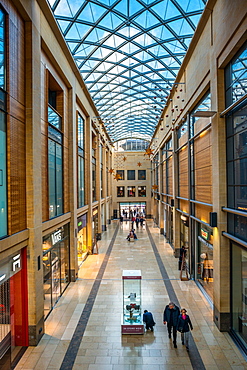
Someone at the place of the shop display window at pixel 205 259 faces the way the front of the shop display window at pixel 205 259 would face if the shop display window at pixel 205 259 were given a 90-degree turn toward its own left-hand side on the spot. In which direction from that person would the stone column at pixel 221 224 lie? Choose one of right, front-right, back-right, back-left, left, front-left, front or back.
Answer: front

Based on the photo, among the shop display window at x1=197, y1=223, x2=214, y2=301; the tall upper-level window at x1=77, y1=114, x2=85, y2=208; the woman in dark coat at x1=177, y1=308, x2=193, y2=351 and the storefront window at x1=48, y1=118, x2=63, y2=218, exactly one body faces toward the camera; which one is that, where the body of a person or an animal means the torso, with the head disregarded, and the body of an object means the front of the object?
the woman in dark coat

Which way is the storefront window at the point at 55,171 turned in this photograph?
to the viewer's right

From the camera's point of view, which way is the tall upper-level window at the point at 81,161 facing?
to the viewer's right

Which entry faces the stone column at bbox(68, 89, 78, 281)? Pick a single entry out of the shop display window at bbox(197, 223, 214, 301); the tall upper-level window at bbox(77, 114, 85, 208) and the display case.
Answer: the shop display window

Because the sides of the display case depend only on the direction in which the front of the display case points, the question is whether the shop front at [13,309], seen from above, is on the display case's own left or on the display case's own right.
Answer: on the display case's own right

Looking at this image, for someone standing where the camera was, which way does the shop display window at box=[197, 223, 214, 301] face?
facing to the left of the viewer

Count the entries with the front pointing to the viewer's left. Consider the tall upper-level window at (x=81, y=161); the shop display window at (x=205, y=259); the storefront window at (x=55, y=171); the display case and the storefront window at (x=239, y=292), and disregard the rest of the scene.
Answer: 2

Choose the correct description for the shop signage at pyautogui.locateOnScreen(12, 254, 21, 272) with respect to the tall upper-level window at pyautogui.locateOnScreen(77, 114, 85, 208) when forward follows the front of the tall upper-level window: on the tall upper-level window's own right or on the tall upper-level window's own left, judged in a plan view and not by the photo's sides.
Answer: on the tall upper-level window's own right

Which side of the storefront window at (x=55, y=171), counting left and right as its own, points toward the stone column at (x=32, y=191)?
right

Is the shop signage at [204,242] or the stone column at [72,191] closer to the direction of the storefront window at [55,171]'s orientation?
the shop signage

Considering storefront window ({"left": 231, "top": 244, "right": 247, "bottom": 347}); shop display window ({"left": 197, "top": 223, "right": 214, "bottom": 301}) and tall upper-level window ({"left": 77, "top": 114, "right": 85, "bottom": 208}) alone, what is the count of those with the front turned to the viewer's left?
2

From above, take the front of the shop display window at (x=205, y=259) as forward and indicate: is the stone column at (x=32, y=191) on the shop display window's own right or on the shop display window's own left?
on the shop display window's own left
